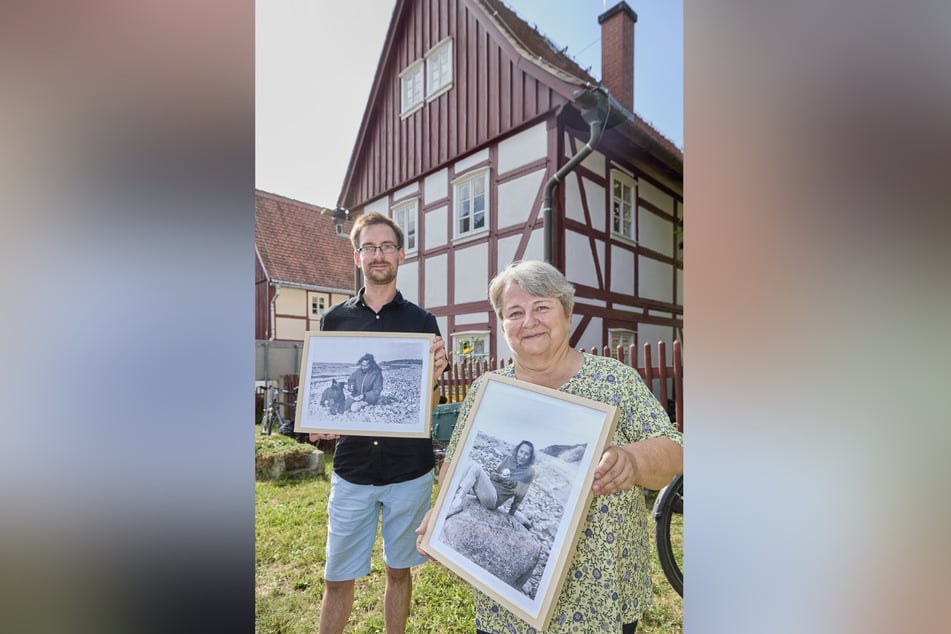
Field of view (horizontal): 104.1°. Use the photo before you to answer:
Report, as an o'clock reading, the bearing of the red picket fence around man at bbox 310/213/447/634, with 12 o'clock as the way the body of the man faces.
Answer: The red picket fence is roughly at 8 o'clock from the man.

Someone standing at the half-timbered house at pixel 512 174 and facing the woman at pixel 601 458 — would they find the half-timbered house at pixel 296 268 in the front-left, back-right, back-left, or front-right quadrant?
back-right

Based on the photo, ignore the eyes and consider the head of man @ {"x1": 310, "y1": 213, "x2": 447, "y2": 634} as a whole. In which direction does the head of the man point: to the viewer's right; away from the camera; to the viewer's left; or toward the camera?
toward the camera

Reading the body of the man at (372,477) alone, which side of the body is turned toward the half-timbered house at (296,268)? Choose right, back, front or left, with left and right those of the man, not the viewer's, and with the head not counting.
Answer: back

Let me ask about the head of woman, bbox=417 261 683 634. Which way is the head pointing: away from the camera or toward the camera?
toward the camera

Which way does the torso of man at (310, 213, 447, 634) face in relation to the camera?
toward the camera

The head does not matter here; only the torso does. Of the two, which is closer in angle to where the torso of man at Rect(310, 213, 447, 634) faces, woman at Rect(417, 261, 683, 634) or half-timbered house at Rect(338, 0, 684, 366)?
the woman

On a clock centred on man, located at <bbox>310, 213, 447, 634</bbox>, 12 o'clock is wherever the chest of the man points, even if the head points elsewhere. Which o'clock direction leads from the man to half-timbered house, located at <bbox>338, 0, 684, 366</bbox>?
The half-timbered house is roughly at 7 o'clock from the man.

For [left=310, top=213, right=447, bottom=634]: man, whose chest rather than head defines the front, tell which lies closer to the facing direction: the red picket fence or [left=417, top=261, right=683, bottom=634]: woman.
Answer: the woman
